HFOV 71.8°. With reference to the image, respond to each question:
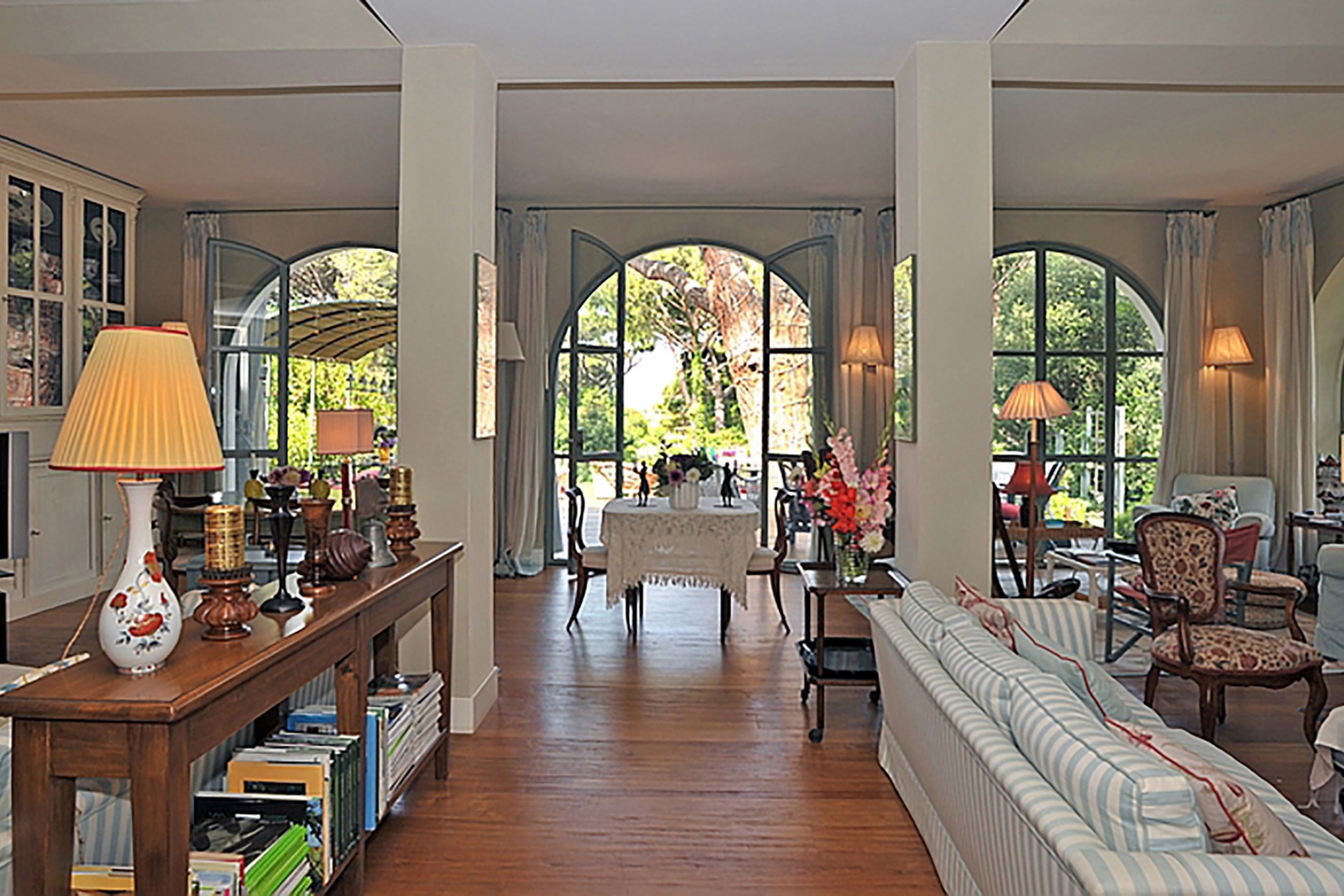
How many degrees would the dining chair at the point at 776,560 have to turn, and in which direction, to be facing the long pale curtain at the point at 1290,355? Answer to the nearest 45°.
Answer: approximately 135° to its right

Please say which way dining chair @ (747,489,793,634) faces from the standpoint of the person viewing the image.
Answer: facing to the left of the viewer

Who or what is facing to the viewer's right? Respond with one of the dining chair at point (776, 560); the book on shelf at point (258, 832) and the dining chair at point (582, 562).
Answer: the dining chair at point (582, 562)

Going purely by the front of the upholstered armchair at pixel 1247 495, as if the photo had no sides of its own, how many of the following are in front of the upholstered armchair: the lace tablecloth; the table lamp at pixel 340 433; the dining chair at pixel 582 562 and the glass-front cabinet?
4

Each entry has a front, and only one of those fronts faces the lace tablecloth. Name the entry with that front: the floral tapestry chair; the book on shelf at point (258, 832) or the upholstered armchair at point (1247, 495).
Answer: the upholstered armchair

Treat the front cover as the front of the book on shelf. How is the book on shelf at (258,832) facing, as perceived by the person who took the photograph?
facing the viewer

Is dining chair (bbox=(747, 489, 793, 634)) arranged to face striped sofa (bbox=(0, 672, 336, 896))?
no

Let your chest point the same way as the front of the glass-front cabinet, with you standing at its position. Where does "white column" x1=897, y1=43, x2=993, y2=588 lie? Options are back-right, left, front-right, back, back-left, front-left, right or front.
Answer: front

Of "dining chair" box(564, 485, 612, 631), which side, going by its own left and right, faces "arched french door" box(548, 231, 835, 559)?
left

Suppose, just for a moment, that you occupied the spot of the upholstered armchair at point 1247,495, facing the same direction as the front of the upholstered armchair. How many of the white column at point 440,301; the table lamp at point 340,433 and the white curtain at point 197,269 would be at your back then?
0

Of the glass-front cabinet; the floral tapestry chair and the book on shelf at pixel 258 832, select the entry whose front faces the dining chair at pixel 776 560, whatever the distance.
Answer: the glass-front cabinet

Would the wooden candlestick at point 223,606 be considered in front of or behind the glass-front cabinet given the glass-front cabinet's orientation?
in front

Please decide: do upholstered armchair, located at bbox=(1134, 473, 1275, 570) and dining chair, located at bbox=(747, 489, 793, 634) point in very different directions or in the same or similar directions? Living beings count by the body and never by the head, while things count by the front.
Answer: same or similar directions

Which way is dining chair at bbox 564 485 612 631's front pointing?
to the viewer's right

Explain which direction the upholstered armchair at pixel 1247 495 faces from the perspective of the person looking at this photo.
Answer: facing the viewer and to the left of the viewer

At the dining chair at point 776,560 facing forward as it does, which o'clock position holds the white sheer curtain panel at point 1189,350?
The white sheer curtain panel is roughly at 5 o'clock from the dining chair.
